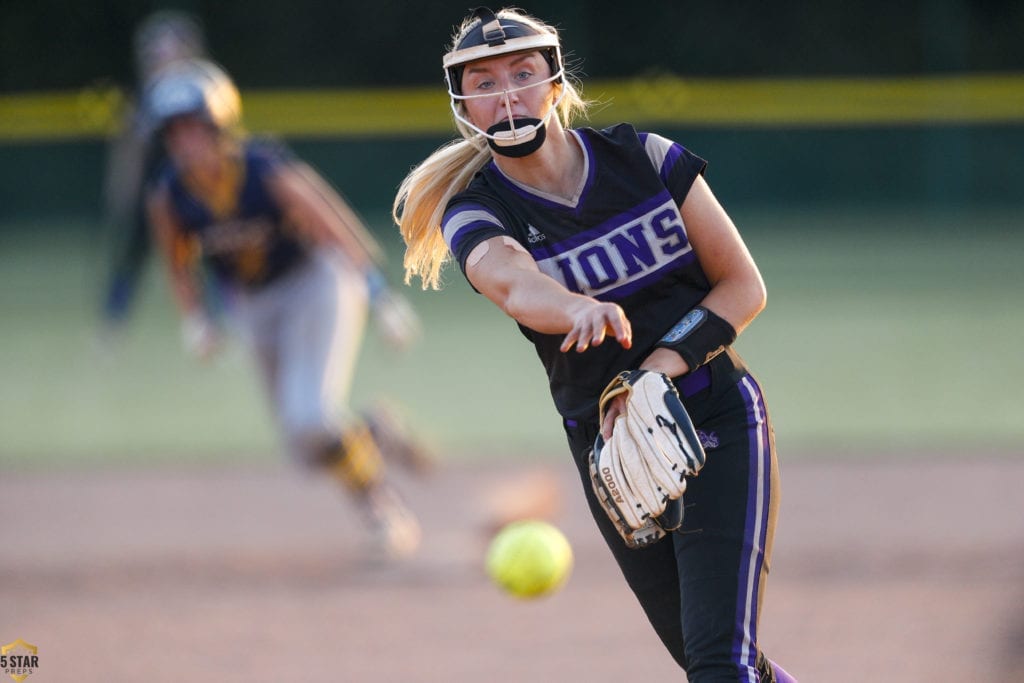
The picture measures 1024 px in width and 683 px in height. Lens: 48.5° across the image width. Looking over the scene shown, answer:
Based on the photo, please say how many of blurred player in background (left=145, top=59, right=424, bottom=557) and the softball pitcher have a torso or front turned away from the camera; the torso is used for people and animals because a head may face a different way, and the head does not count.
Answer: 0

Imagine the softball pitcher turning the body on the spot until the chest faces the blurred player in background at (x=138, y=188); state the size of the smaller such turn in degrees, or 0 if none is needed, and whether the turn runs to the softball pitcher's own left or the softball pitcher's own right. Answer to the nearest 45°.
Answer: approximately 135° to the softball pitcher's own right

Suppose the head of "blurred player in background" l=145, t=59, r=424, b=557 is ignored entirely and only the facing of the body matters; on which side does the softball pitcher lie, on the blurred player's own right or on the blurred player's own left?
on the blurred player's own left

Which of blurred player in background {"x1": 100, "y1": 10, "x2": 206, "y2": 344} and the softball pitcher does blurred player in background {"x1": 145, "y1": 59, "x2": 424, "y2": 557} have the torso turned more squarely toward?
the softball pitcher

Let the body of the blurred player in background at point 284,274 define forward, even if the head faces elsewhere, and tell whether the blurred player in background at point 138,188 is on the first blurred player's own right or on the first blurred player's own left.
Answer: on the first blurred player's own right

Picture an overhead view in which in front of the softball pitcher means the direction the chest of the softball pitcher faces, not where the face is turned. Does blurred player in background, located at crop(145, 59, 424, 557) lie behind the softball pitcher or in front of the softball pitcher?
behind

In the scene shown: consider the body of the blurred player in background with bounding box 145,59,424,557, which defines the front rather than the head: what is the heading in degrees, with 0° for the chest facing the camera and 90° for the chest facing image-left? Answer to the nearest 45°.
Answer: approximately 45°

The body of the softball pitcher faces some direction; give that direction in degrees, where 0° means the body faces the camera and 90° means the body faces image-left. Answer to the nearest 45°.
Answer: approximately 0°
